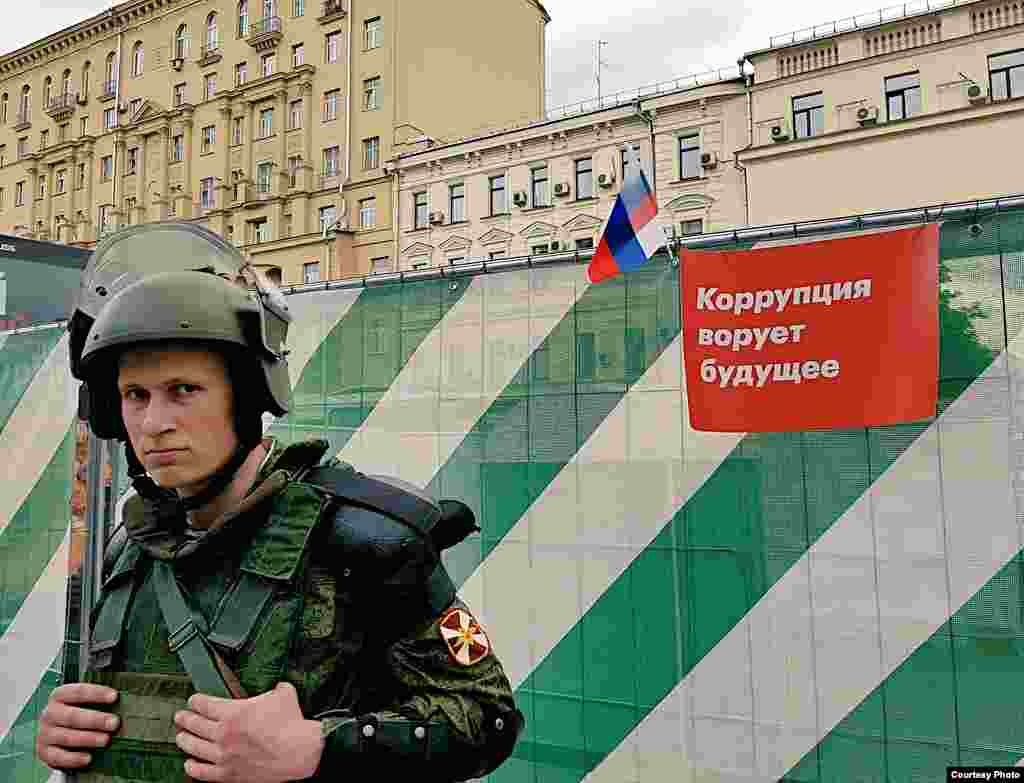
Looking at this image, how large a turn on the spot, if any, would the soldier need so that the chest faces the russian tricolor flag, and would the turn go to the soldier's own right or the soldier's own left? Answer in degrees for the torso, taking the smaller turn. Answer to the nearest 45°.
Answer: approximately 180°

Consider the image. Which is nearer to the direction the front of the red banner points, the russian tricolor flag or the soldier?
the soldier

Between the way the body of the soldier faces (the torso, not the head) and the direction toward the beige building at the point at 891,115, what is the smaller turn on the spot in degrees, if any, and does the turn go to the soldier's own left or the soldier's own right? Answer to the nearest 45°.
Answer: approximately 180°

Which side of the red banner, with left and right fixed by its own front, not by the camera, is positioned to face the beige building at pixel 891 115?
back

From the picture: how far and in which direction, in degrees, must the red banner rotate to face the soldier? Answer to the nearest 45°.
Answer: approximately 45° to its right

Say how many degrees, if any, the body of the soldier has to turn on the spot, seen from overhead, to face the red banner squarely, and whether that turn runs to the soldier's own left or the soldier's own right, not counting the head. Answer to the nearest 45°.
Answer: approximately 180°

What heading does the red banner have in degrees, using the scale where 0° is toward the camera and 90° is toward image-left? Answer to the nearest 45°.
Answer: approximately 0°

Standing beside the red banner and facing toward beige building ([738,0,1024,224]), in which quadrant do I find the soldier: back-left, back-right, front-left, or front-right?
back-left

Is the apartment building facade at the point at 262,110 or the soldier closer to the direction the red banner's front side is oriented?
the soldier

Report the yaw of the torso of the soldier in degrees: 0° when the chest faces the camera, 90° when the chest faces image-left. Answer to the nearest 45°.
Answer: approximately 45°

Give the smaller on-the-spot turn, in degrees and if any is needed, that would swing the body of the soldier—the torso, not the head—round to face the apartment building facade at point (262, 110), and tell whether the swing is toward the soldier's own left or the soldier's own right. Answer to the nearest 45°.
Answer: approximately 135° to the soldier's own right

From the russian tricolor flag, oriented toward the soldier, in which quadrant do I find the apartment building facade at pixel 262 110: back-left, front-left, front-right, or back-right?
back-right
